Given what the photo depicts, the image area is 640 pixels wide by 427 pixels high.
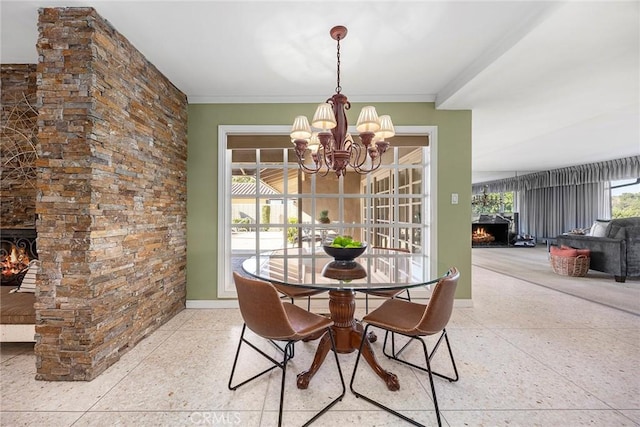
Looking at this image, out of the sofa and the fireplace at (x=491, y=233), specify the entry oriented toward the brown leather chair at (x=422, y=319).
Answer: the fireplace

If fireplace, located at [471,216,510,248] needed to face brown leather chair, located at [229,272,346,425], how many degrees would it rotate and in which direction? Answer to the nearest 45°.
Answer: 0° — it already faces it

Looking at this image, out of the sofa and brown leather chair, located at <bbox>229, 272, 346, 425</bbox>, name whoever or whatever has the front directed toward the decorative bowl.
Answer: the brown leather chair

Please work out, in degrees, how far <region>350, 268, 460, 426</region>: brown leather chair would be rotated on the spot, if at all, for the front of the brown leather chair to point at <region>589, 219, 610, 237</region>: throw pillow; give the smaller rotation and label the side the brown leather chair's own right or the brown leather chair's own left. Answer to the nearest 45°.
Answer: approximately 90° to the brown leather chair's own right

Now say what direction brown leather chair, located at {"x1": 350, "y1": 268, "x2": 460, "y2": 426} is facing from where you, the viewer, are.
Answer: facing away from the viewer and to the left of the viewer

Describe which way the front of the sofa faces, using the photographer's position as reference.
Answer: facing away from the viewer and to the left of the viewer
